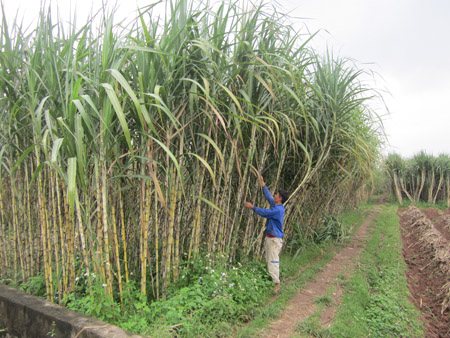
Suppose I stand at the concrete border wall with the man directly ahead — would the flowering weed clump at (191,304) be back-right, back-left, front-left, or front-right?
front-right

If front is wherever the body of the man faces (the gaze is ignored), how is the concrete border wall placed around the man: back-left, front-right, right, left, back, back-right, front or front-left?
front-left

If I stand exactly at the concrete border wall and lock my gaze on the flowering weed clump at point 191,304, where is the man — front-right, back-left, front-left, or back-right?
front-left

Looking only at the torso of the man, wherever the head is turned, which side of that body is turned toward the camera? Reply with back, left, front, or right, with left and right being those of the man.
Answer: left

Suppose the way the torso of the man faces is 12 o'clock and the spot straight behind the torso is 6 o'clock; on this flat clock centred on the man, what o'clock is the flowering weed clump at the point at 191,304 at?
The flowering weed clump is roughly at 10 o'clock from the man.
